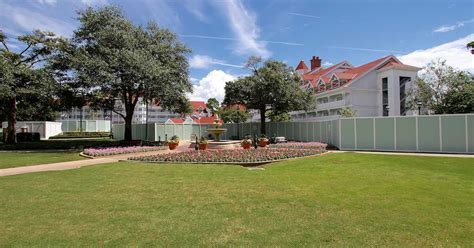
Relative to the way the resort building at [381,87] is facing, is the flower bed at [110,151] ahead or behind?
ahead

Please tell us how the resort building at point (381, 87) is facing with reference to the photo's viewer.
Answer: facing the viewer and to the left of the viewer

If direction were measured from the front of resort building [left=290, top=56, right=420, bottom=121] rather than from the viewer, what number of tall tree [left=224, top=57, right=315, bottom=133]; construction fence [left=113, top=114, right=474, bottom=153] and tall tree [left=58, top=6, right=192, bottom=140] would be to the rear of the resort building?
0

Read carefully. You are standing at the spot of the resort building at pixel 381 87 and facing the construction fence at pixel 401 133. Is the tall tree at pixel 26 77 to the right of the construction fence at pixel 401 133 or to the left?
right

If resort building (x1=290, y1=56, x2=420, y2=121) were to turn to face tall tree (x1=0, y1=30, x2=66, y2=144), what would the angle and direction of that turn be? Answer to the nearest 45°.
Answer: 0° — it already faces it

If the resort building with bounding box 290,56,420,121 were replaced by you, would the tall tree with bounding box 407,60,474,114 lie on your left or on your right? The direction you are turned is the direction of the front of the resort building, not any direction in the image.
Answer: on your left

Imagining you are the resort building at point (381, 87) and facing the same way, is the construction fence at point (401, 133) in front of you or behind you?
in front
